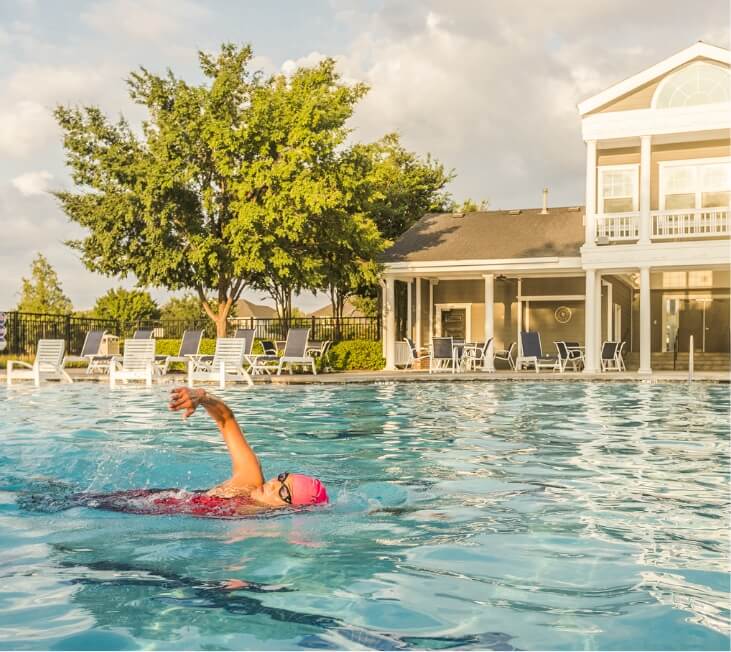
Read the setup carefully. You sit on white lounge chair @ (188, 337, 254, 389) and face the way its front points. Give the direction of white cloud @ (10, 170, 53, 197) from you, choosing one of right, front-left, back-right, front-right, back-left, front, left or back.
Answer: right

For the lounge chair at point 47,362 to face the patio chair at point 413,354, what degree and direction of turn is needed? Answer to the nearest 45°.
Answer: approximately 135° to its left

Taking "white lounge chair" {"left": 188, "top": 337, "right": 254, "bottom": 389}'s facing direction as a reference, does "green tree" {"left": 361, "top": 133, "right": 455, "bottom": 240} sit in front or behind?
behind

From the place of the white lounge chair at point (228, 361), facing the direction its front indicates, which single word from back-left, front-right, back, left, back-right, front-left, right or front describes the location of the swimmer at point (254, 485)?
front-left

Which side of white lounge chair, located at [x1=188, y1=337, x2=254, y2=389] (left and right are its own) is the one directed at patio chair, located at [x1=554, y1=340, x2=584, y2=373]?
back

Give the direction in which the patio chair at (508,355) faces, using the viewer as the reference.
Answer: facing to the left of the viewer

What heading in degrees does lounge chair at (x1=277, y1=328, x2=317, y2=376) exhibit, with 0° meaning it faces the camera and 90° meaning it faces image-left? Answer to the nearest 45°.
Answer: approximately 0°
